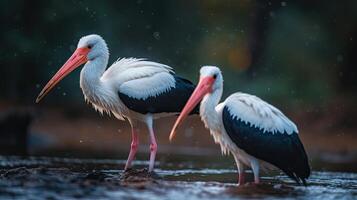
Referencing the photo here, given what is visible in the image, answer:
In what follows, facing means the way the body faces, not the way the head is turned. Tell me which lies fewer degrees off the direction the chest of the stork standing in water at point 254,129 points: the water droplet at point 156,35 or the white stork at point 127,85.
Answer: the white stork

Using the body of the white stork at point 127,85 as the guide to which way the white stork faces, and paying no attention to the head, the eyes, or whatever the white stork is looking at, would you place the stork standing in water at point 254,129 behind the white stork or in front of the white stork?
behind

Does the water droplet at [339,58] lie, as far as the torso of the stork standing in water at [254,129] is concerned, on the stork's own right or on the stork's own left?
on the stork's own right

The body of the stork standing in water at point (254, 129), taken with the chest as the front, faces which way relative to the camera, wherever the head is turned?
to the viewer's left

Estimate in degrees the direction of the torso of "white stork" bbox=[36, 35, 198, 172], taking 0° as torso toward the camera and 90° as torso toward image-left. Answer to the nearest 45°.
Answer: approximately 90°

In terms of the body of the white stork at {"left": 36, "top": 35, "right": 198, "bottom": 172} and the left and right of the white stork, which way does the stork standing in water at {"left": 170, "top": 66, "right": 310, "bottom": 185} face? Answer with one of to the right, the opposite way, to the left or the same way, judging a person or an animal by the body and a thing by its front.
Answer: the same way

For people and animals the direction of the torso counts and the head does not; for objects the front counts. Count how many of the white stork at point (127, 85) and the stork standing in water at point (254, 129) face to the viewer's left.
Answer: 2

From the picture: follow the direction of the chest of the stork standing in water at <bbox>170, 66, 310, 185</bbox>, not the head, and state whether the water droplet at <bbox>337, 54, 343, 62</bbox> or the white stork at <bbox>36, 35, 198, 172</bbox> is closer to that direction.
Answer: the white stork
